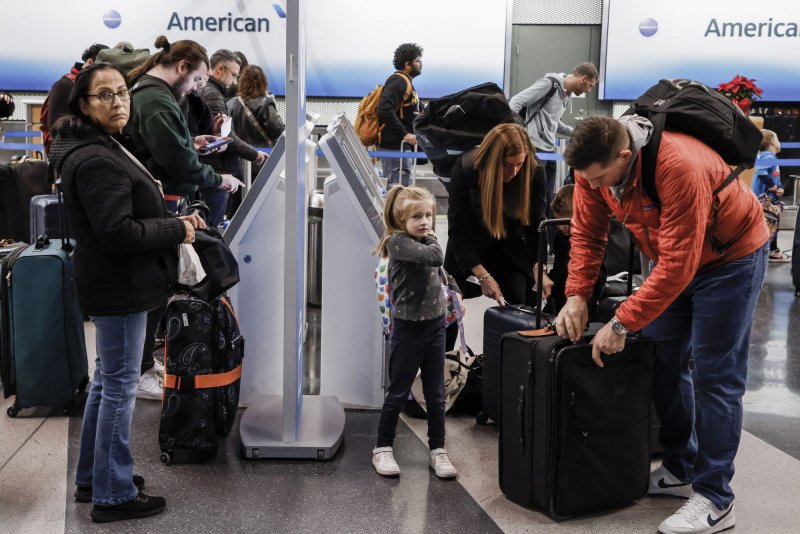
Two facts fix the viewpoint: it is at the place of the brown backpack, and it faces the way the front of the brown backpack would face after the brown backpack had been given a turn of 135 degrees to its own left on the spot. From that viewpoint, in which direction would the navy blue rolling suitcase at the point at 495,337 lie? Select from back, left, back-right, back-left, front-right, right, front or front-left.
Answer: front-right

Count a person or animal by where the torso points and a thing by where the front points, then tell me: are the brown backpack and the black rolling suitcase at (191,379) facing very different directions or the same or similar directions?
very different directions

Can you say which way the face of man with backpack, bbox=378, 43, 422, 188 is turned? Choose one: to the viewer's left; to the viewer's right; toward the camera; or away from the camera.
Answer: to the viewer's right

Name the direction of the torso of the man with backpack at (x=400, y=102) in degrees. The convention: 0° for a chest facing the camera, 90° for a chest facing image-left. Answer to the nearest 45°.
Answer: approximately 270°

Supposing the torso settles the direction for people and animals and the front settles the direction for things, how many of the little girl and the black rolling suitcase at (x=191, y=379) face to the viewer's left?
0

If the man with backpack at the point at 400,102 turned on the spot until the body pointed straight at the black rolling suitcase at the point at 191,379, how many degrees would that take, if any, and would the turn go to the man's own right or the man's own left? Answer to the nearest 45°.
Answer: approximately 90° to the man's own right

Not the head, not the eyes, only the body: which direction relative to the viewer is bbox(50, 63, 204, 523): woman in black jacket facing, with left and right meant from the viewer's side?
facing to the right of the viewer
